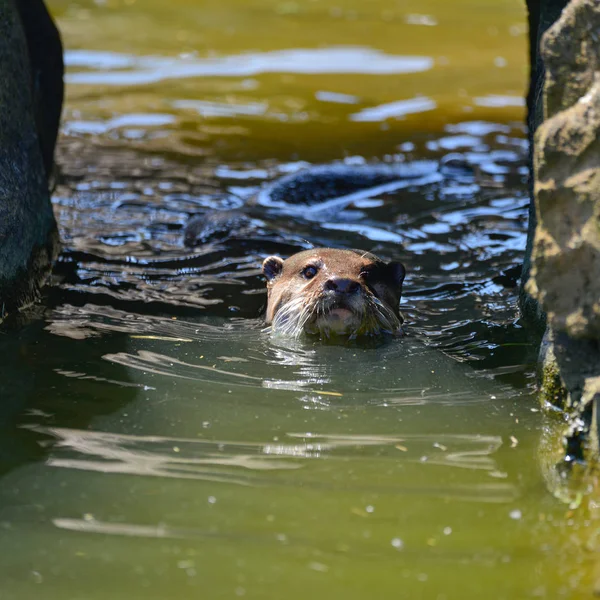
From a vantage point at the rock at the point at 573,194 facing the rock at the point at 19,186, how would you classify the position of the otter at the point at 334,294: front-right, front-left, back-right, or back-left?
front-right

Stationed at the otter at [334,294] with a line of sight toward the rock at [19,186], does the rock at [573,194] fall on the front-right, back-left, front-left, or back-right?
back-left

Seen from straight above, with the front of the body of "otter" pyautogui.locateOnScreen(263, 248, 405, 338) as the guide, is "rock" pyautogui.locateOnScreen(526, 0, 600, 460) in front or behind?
in front

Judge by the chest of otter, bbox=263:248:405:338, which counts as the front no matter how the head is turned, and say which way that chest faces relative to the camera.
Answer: toward the camera

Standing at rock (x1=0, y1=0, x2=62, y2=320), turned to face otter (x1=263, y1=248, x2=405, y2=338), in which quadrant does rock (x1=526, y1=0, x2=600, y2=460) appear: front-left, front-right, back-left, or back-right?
front-right

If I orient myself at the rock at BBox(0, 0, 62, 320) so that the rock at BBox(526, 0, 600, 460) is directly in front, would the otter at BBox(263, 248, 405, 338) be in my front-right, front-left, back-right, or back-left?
front-left

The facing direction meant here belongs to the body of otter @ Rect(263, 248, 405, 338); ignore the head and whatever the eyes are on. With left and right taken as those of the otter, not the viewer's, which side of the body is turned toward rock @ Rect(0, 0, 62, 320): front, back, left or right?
right
